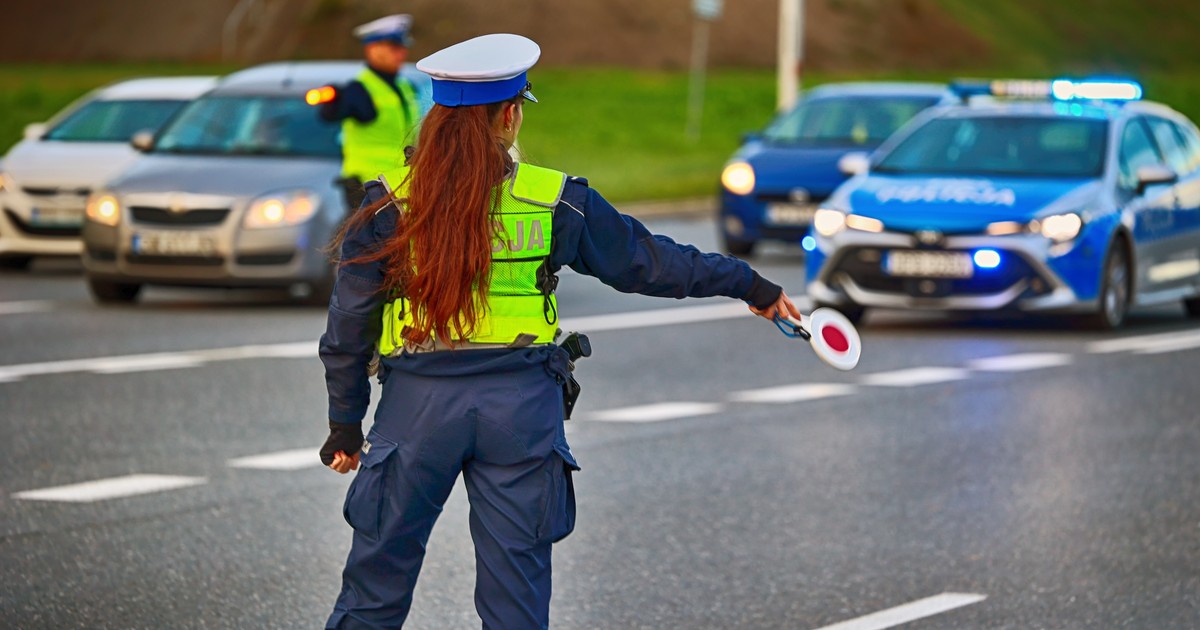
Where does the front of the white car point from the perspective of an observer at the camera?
facing the viewer and to the left of the viewer

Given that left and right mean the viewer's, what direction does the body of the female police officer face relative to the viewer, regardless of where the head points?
facing away from the viewer

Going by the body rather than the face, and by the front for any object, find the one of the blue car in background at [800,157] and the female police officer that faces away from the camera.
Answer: the female police officer

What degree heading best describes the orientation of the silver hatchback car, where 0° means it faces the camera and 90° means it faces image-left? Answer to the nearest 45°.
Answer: approximately 45°

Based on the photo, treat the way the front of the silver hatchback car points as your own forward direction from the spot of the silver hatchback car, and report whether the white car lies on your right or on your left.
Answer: on your right

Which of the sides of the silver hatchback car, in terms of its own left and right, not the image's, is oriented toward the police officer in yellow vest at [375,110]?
left

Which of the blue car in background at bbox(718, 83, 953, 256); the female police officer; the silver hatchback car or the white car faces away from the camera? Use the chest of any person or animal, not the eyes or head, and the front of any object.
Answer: the female police officer

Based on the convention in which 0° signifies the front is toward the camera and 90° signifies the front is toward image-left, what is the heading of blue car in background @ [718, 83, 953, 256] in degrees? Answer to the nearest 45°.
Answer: approximately 45°

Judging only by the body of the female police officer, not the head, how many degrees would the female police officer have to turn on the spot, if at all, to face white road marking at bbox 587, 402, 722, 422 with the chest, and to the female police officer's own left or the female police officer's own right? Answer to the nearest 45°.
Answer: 0° — they already face it

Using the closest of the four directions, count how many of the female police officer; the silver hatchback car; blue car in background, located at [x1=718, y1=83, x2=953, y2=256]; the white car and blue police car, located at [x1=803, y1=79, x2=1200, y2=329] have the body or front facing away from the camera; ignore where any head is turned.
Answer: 1

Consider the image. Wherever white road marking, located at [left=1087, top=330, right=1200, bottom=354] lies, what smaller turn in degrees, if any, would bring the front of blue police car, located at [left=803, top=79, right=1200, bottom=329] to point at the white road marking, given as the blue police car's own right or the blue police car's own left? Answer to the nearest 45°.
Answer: approximately 90° to the blue police car's own left

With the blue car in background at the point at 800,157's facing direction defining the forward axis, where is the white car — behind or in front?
in front

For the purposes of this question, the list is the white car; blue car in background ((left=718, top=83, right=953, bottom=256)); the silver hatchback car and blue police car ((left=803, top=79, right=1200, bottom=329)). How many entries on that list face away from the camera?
0

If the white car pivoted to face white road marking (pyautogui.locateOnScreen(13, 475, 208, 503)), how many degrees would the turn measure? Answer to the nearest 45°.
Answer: approximately 45° to its left
